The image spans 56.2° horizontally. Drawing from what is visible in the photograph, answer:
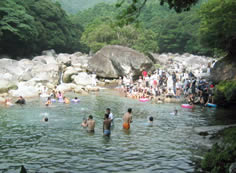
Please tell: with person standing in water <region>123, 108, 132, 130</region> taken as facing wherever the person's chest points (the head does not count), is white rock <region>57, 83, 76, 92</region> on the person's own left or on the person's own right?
on the person's own left

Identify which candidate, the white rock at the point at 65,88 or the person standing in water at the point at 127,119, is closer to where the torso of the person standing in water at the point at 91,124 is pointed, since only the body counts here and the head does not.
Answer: the white rock

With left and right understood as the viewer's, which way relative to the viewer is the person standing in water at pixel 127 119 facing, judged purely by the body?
facing away from the viewer and to the right of the viewer

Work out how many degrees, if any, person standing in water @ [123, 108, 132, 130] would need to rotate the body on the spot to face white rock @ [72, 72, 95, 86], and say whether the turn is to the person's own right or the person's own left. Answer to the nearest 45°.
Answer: approximately 45° to the person's own left

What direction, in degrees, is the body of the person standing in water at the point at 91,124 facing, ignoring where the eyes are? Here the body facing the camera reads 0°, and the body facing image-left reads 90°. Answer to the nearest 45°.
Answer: approximately 180°

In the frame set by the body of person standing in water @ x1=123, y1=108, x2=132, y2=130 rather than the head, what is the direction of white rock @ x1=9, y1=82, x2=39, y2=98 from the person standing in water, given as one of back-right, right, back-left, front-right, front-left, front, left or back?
left

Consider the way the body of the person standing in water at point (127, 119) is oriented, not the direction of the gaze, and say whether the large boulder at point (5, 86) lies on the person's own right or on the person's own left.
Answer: on the person's own left

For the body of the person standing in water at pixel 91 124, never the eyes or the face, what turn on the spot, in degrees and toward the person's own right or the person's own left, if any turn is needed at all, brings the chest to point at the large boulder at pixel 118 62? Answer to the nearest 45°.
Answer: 0° — they already face it
